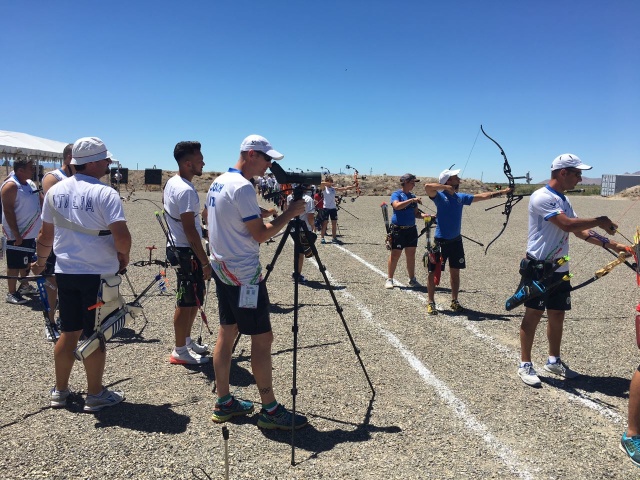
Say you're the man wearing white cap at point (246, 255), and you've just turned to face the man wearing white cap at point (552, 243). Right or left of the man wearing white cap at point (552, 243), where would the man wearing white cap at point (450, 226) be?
left

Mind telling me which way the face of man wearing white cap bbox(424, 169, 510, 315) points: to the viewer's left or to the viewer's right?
to the viewer's right

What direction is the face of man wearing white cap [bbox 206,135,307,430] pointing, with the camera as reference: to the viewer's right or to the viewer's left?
to the viewer's right

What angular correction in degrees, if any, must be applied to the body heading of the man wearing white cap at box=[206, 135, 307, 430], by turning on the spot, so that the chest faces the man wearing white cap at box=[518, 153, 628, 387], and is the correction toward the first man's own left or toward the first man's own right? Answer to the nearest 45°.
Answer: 0° — they already face them

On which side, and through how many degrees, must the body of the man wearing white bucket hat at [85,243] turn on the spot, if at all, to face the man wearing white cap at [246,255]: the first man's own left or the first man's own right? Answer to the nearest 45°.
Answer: approximately 90° to the first man's own right

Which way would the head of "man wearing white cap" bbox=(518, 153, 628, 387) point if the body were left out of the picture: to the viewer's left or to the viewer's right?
to the viewer's right

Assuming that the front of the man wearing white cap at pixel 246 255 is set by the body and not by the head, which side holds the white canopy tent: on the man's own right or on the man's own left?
on the man's own left

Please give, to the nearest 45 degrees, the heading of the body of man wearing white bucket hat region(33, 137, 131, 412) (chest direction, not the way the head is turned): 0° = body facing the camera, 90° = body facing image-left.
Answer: approximately 225°

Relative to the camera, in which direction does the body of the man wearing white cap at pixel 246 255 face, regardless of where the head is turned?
to the viewer's right

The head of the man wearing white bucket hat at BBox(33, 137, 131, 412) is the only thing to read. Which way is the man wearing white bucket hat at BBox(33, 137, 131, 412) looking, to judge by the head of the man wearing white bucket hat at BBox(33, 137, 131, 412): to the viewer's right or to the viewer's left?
to the viewer's right

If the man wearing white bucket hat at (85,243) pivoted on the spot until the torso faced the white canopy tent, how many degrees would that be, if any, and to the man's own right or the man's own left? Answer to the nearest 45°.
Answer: approximately 45° to the man's own left
